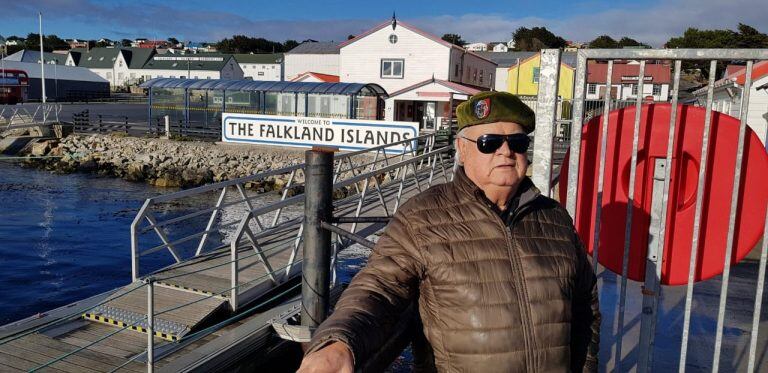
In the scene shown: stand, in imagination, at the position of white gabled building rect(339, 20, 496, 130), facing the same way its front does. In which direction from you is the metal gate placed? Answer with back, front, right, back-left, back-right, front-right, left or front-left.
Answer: front

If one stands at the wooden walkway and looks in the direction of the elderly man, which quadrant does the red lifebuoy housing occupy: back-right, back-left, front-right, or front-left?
front-left

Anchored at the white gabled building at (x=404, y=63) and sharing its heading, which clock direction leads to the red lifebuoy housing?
The red lifebuoy housing is roughly at 12 o'clock from the white gabled building.

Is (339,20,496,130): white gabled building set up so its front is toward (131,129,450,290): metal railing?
yes

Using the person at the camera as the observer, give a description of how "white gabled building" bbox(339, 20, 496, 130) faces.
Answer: facing the viewer

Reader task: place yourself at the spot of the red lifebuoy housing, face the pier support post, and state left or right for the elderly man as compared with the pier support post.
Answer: left

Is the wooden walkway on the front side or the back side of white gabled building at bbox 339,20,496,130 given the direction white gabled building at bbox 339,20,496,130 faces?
on the front side

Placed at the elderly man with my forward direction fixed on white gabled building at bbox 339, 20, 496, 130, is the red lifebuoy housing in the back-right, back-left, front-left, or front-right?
front-right

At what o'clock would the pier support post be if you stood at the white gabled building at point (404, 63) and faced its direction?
The pier support post is roughly at 12 o'clock from the white gabled building.

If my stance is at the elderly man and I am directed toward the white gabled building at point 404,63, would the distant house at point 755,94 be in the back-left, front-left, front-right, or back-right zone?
front-right

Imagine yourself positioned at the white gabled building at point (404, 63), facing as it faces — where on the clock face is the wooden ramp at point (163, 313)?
The wooden ramp is roughly at 12 o'clock from the white gabled building.
